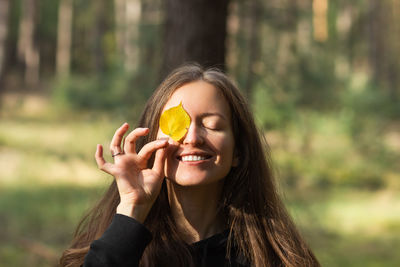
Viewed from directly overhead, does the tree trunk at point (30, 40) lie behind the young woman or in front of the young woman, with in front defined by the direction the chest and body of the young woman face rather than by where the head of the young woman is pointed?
behind

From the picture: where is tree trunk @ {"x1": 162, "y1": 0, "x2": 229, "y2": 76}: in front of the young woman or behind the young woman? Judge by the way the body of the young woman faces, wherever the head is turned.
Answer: behind

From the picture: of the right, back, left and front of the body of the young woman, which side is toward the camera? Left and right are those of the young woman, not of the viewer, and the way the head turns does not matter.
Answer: front

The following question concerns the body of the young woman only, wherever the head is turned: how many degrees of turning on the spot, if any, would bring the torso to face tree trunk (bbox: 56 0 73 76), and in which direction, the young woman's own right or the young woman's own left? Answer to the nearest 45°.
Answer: approximately 180°

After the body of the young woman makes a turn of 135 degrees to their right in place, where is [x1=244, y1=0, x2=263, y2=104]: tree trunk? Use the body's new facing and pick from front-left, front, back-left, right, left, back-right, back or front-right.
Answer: front-right

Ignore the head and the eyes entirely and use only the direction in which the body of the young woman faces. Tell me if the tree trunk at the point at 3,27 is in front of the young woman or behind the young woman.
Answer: behind

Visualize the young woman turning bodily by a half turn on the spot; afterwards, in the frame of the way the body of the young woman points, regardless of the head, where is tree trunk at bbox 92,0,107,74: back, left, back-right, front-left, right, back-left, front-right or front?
front
